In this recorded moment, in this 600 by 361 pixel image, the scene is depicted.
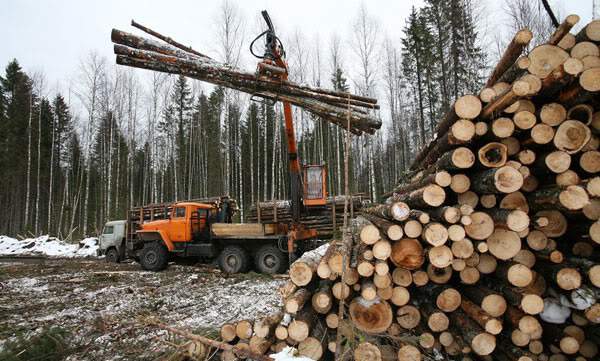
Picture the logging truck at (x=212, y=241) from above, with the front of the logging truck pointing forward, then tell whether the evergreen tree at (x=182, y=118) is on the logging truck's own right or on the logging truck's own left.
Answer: on the logging truck's own right

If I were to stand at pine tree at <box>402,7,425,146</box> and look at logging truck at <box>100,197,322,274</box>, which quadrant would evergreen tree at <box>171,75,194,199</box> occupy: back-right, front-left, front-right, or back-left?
front-right

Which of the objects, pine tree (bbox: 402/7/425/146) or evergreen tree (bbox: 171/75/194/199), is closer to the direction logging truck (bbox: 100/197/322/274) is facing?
the evergreen tree

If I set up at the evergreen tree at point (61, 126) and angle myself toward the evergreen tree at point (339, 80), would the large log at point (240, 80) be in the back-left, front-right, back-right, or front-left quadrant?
front-right

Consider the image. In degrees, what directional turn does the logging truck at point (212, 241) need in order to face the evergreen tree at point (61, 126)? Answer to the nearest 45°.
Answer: approximately 45° to its right

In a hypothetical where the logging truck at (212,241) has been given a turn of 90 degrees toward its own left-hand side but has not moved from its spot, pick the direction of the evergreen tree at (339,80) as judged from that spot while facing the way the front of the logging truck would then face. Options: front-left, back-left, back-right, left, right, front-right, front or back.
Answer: back-left

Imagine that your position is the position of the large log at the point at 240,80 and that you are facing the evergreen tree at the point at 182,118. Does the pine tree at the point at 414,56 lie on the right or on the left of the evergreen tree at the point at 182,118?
right

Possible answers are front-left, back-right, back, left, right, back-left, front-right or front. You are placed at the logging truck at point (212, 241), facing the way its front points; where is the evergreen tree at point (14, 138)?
front-right

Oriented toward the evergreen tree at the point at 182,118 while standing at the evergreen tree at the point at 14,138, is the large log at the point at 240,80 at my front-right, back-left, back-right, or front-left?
front-right

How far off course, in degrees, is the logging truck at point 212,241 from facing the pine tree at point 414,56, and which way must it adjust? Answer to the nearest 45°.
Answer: approximately 135° to its right

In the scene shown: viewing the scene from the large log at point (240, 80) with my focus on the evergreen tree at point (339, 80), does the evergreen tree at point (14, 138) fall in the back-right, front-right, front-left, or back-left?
front-left

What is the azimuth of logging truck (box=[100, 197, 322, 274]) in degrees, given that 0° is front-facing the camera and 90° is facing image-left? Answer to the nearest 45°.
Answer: approximately 90°

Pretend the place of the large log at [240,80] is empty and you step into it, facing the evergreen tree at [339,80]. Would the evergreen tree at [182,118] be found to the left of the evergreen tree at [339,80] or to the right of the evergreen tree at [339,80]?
left
